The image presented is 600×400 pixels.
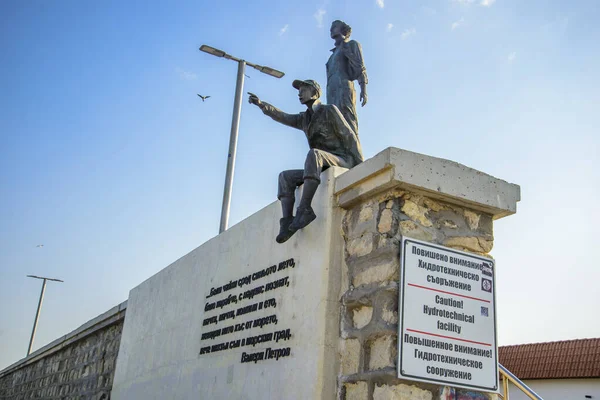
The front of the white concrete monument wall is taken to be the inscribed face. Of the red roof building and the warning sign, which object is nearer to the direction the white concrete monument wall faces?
the warning sign

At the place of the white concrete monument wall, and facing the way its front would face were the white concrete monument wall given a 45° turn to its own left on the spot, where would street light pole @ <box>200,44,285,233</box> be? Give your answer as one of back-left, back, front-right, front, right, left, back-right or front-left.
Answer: back

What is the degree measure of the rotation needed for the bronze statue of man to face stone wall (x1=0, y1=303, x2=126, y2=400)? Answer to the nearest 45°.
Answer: approximately 90° to its right

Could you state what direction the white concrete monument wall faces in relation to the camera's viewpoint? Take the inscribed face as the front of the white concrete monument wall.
facing the viewer and to the left of the viewer

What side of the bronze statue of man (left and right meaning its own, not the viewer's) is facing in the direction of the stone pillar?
left

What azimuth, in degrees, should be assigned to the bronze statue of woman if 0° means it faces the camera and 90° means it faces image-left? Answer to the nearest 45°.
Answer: approximately 45°
